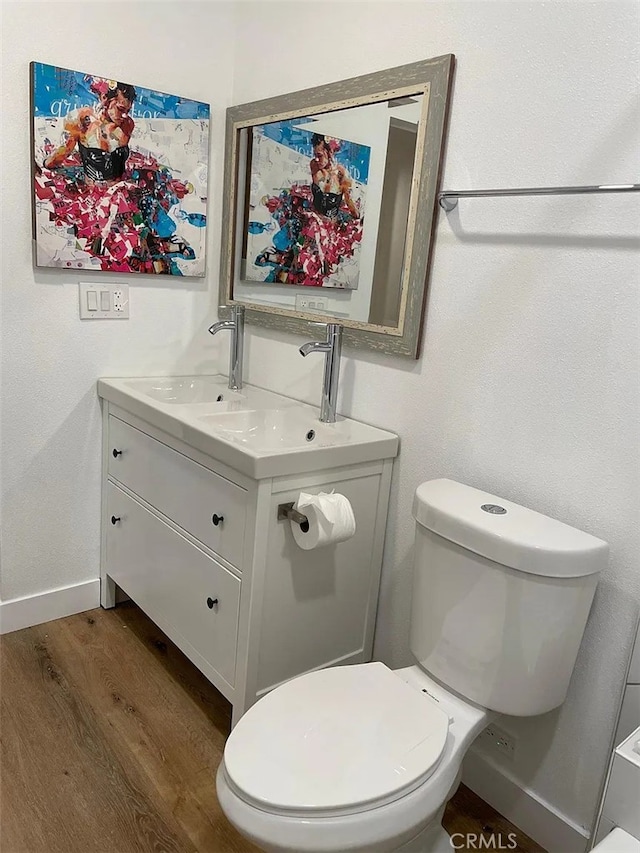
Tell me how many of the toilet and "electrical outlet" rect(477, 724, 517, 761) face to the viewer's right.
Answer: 0

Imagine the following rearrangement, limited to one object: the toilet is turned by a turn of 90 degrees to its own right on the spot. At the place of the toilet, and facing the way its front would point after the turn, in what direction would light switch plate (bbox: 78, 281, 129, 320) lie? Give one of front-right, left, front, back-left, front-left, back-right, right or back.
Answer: front

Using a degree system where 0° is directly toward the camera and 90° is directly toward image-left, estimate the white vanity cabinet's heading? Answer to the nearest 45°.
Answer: approximately 45°

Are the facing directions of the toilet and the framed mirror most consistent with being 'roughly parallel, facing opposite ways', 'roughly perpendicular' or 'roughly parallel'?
roughly parallel

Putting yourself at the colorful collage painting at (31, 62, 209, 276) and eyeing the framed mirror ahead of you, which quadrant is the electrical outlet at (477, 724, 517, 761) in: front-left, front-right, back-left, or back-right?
front-right

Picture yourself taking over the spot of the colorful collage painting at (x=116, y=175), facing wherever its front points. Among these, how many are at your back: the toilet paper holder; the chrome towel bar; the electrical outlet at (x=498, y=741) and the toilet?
0

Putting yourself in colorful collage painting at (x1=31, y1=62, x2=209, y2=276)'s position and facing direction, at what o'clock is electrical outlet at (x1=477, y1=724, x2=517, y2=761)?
The electrical outlet is roughly at 12 o'clock from the colorful collage painting.

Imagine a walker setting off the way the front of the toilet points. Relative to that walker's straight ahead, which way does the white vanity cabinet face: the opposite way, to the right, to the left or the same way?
the same way

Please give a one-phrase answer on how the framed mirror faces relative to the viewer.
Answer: facing the viewer and to the left of the viewer

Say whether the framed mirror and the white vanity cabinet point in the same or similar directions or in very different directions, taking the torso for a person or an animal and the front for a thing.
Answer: same or similar directions

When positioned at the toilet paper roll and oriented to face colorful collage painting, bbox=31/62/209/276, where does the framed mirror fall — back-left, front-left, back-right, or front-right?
front-right

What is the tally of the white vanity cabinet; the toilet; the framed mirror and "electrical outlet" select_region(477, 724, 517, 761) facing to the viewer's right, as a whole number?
0

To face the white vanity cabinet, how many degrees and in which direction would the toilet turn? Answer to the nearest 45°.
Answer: approximately 90° to its right

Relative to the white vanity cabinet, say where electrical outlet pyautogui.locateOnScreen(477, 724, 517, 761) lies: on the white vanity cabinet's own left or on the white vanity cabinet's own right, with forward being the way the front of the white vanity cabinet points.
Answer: on the white vanity cabinet's own left
